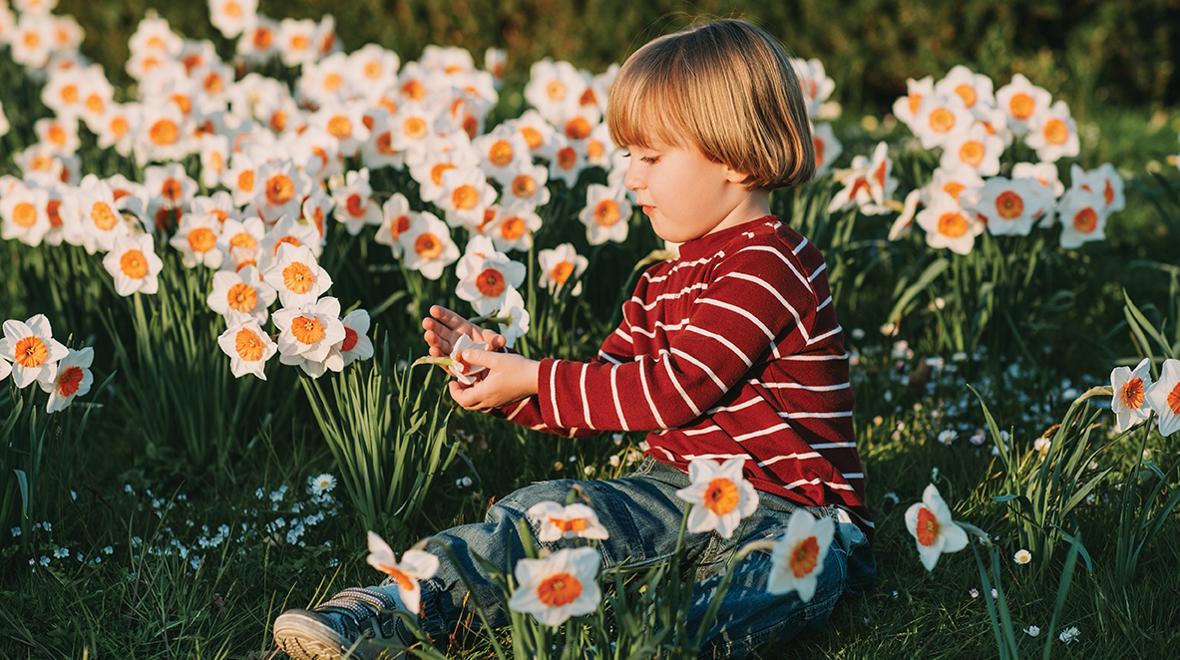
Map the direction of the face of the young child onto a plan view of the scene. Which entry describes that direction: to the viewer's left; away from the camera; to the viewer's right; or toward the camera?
to the viewer's left

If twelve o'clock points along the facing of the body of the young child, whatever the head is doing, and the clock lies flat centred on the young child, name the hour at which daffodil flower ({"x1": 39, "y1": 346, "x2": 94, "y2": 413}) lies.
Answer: The daffodil flower is roughly at 12 o'clock from the young child.

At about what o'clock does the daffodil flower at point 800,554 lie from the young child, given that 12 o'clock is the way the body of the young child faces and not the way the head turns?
The daffodil flower is roughly at 9 o'clock from the young child.

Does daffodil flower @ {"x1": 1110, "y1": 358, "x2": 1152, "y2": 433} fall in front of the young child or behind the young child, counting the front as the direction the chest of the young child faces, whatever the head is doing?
behind

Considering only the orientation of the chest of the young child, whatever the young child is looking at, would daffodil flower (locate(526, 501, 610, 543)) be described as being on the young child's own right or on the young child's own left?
on the young child's own left

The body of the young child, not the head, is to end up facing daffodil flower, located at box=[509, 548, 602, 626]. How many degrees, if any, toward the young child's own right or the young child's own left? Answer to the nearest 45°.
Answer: approximately 45° to the young child's own left

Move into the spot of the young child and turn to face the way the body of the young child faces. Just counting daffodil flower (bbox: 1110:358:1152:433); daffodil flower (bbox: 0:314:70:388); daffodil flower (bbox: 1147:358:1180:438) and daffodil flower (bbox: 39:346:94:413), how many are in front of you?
2

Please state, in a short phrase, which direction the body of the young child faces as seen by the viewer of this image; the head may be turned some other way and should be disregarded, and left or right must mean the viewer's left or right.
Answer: facing to the left of the viewer

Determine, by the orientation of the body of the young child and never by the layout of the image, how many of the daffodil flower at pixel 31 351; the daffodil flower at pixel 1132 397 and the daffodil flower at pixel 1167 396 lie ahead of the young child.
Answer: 1

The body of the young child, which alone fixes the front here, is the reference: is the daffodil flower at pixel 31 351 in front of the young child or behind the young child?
in front

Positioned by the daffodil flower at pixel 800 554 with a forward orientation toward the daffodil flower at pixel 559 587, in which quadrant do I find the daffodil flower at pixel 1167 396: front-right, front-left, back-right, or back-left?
back-right
